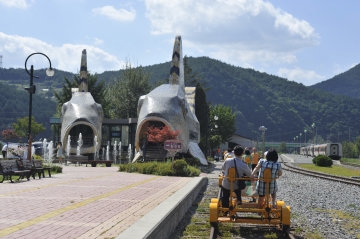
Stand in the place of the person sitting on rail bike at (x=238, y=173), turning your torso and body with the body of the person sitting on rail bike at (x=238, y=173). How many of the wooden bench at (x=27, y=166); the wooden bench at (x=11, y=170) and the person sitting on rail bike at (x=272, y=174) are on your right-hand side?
1

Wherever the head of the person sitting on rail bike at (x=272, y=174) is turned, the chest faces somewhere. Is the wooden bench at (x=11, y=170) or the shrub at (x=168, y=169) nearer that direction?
the shrub

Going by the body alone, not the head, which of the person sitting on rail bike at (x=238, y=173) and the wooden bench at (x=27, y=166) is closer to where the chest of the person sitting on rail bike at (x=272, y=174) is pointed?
the wooden bench

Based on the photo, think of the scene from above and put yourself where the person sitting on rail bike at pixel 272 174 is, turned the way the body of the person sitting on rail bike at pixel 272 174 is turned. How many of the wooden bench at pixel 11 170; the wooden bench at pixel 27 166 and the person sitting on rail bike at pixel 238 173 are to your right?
0

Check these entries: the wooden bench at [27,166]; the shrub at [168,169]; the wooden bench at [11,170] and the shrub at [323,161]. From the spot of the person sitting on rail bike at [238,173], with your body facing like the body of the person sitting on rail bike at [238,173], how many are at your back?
0

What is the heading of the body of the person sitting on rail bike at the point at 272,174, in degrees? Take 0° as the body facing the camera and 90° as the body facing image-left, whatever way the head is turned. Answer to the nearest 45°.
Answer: approximately 180°

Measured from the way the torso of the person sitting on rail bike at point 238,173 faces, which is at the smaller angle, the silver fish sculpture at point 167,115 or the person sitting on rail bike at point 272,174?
the silver fish sculpture

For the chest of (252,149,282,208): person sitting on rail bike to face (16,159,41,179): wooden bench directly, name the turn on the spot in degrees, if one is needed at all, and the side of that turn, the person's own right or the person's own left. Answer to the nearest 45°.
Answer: approximately 45° to the person's own left

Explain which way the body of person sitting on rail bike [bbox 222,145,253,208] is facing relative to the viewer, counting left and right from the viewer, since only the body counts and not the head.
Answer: facing away from the viewer

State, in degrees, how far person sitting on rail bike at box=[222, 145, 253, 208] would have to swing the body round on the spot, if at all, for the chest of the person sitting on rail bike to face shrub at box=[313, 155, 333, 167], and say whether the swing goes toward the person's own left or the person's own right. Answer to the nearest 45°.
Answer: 0° — they already face it

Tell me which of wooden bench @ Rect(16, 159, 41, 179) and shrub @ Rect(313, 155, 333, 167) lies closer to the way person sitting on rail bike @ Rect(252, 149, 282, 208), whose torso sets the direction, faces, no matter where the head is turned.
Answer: the shrub

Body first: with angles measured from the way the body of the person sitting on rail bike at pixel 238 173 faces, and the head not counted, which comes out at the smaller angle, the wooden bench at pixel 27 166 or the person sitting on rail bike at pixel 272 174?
the wooden bench

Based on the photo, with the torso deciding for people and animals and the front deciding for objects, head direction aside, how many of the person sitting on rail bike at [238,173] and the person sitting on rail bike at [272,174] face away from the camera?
2

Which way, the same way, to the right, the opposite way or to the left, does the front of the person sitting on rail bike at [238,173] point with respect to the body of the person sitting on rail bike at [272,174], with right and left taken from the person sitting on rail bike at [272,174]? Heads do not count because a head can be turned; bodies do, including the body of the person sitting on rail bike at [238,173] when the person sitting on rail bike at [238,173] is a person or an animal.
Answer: the same way

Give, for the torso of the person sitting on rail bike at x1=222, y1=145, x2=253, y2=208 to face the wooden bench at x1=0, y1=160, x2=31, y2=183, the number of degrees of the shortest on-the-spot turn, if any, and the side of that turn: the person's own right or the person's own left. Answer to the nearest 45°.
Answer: approximately 45° to the person's own left

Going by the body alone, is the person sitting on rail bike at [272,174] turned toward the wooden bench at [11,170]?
no
